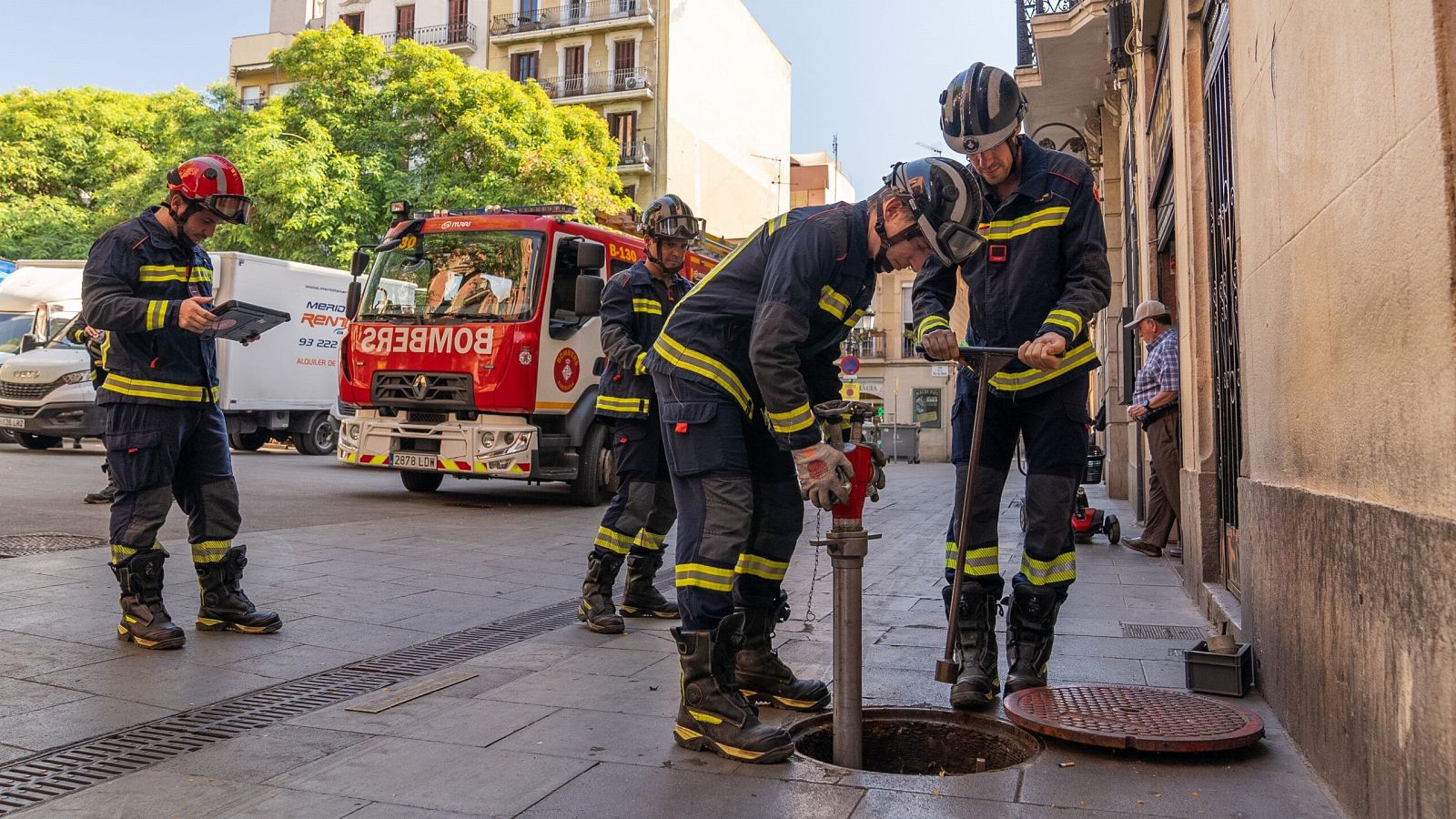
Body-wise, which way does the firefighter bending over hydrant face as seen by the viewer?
to the viewer's right

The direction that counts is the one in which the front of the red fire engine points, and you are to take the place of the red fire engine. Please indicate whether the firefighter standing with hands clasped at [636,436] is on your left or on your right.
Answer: on your left

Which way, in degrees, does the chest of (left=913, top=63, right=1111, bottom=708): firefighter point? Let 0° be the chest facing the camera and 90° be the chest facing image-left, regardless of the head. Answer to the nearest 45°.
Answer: approximately 45°

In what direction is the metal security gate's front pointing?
to the viewer's left

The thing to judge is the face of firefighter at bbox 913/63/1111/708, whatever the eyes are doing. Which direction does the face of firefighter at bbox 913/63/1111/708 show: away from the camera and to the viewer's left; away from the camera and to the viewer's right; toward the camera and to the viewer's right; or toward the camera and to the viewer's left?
toward the camera and to the viewer's left

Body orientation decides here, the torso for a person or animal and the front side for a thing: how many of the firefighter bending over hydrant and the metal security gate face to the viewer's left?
1

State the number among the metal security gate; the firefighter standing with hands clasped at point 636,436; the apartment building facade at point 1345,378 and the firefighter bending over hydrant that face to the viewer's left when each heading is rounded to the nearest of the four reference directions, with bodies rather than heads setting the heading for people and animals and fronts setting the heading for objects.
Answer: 2

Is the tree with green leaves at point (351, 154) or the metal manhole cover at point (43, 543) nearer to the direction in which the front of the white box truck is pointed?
the metal manhole cover

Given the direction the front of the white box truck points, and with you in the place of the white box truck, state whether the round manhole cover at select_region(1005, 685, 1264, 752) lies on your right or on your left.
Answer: on your left
